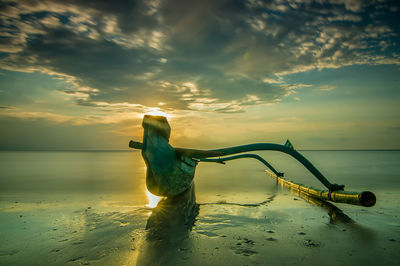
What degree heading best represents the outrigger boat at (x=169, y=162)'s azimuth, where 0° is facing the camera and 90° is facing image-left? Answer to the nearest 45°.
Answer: approximately 0°
